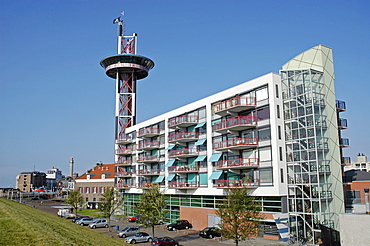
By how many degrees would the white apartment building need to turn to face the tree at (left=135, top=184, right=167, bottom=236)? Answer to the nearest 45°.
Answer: approximately 45° to its right

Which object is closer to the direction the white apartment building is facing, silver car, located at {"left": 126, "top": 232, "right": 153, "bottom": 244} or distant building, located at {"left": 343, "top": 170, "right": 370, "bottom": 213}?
the silver car

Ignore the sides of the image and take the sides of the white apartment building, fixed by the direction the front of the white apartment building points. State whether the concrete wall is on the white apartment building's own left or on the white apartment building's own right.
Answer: on the white apartment building's own left

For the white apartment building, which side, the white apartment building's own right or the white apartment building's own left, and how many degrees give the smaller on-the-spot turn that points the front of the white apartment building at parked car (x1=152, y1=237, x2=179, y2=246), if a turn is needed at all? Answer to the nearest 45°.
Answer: approximately 45° to the white apartment building's own left

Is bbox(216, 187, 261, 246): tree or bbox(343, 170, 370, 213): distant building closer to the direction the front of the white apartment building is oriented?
the tree

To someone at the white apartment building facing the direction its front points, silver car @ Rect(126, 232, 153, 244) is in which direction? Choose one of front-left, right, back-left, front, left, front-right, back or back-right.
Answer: front-left

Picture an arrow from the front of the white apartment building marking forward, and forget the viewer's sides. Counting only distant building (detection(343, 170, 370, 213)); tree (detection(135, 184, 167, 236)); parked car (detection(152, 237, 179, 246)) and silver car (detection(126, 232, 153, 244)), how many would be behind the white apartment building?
1

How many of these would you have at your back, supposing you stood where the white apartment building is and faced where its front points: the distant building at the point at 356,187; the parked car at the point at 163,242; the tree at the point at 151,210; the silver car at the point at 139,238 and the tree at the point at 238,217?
1

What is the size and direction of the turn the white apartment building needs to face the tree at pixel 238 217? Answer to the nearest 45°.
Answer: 0° — it already faces it

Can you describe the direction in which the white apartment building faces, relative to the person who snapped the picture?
facing the viewer and to the left of the viewer
